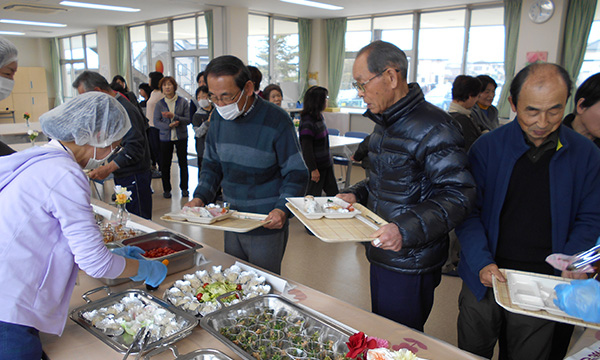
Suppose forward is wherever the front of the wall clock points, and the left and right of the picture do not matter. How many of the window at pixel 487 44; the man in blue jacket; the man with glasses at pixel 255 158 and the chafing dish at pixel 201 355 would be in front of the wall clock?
3

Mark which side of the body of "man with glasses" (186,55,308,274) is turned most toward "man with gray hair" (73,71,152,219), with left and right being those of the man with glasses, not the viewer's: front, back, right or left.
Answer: right

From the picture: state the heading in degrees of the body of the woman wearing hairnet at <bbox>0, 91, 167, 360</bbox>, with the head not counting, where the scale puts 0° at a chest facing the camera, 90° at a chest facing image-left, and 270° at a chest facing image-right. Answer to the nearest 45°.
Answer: approximately 270°

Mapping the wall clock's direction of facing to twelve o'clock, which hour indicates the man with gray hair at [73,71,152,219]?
The man with gray hair is roughly at 1 o'clock from the wall clock.

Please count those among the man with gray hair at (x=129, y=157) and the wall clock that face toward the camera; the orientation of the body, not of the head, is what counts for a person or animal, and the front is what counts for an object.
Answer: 1

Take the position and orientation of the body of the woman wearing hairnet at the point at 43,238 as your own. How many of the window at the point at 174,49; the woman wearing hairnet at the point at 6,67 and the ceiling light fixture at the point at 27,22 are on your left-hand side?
3
